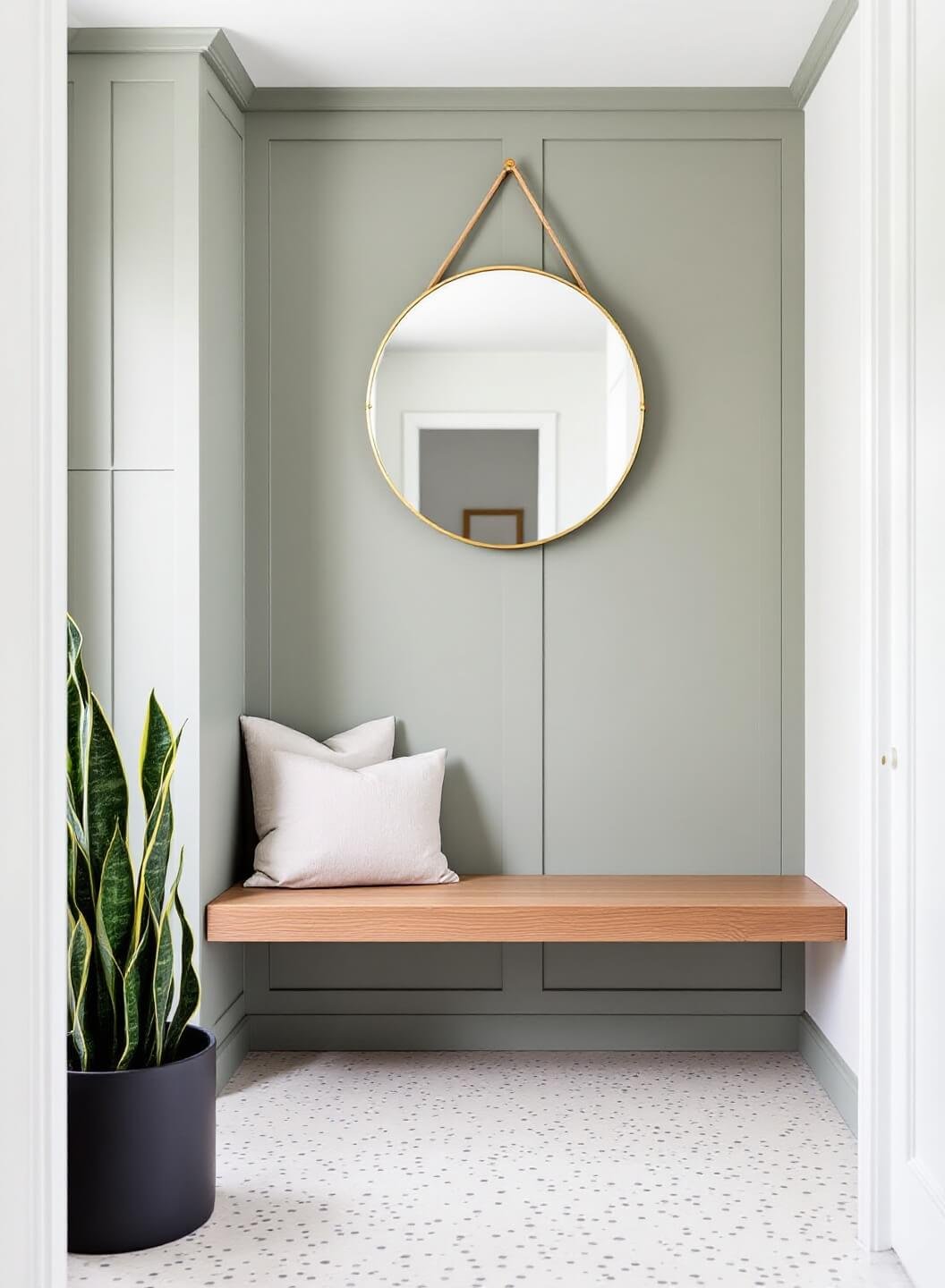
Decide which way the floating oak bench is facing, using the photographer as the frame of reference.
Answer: facing the viewer

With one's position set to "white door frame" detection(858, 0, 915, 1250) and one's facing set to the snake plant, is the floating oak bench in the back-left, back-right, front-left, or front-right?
front-right

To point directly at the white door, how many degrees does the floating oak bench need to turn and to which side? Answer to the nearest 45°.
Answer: approximately 45° to its left

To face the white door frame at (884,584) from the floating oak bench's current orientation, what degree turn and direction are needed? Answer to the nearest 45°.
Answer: approximately 45° to its left

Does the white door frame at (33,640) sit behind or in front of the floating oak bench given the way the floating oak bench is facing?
in front
